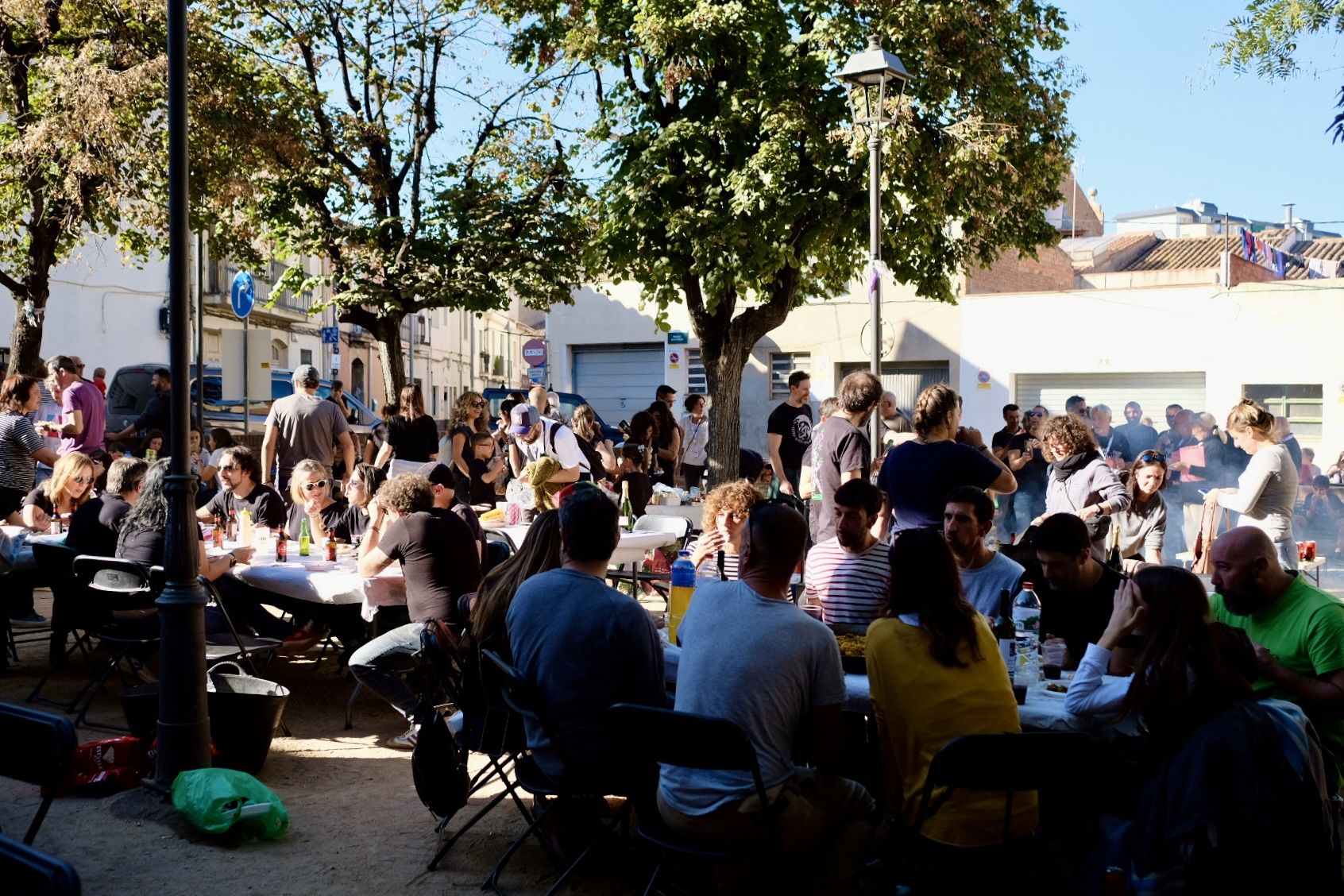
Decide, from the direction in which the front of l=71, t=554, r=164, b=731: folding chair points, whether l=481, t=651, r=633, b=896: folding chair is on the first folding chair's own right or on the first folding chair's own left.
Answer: on the first folding chair's own right

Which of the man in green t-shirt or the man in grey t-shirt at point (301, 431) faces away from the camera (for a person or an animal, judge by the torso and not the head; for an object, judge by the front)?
the man in grey t-shirt

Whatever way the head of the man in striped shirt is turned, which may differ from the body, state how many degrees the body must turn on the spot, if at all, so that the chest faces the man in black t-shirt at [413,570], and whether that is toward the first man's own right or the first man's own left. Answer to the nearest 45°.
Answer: approximately 90° to the first man's own right

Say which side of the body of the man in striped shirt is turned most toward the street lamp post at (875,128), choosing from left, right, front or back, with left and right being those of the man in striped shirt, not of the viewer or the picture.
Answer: back

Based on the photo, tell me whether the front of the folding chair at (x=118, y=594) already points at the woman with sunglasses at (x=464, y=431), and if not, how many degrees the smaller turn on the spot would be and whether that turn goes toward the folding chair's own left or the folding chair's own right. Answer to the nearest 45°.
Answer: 0° — it already faces them

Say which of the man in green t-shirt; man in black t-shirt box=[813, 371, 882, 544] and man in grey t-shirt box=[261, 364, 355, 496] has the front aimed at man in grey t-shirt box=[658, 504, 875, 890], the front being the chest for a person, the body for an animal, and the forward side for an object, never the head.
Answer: the man in green t-shirt

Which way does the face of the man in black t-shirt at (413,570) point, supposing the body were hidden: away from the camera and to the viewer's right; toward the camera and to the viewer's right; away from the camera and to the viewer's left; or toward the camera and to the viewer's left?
away from the camera and to the viewer's left
